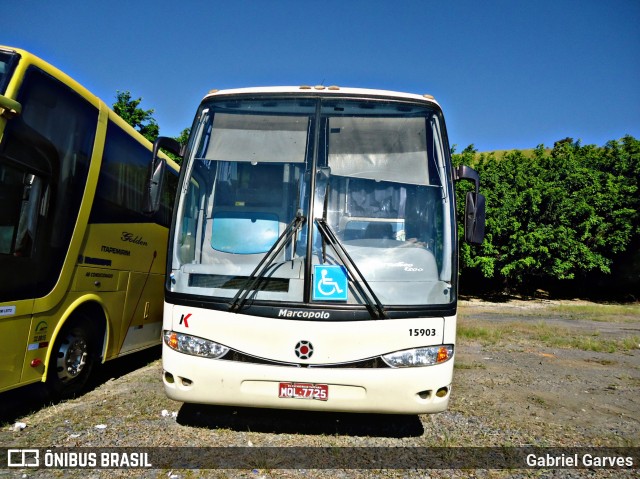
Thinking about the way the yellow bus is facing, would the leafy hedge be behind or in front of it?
behind

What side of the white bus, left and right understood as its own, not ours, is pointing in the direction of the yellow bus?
right

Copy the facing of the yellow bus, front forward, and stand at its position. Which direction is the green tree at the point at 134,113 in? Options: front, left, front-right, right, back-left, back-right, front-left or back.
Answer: back-right

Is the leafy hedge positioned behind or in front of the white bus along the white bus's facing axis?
behind

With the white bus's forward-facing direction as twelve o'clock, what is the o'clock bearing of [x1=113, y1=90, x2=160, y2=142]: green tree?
The green tree is roughly at 5 o'clock from the white bus.

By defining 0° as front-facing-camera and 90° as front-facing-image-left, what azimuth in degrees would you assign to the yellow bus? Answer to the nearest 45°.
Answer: approximately 45°

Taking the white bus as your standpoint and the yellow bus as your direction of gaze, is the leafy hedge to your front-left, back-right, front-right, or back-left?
back-right

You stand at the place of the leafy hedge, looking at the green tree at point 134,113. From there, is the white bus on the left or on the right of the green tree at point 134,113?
left

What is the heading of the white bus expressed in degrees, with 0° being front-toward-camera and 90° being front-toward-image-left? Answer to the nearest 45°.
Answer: approximately 0°
